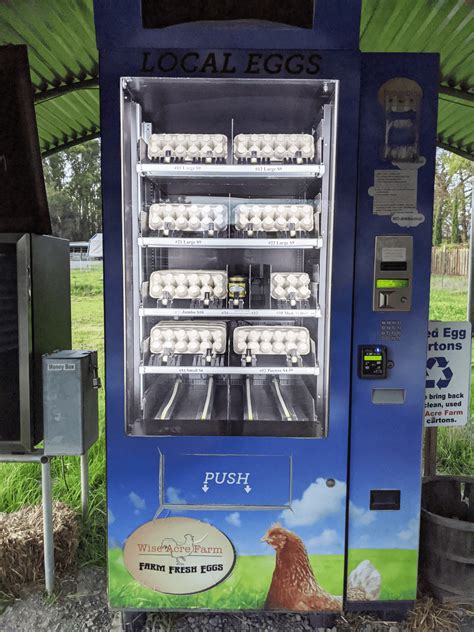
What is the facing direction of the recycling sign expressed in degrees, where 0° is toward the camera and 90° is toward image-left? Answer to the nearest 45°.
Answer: approximately 0°

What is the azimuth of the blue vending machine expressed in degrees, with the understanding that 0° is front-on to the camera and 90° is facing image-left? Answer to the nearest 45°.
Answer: approximately 0°

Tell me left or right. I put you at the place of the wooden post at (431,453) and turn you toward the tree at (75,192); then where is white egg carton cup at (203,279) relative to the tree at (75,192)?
left

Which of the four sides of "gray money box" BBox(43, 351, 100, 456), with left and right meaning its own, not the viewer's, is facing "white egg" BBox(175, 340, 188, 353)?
left

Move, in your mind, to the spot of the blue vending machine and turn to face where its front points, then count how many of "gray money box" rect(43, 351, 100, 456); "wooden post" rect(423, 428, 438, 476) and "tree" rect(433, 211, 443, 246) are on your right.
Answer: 1

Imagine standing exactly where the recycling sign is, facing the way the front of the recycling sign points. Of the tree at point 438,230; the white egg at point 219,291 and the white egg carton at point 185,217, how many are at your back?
1

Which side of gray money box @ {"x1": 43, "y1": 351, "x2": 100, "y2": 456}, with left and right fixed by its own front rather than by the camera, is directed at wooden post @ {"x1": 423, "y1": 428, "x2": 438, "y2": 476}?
left

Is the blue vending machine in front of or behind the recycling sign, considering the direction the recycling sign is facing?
in front

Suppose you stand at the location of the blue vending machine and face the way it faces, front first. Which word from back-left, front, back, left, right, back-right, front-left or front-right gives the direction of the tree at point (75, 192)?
back-right

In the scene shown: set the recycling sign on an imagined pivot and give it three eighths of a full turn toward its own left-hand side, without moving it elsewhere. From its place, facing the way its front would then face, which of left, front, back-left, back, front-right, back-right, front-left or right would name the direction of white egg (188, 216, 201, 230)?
back

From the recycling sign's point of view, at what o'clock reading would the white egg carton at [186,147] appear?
The white egg carton is roughly at 2 o'clock from the recycling sign.
